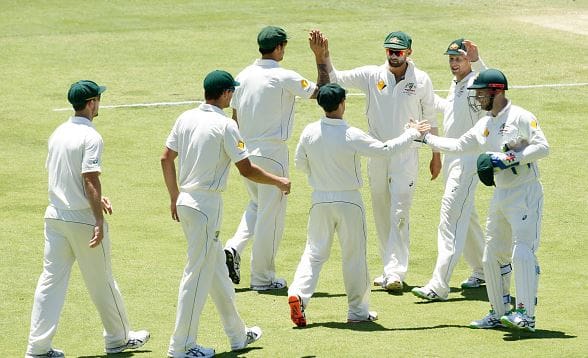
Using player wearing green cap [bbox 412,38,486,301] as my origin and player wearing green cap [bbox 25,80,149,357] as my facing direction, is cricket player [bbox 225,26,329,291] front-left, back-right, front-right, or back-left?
front-right

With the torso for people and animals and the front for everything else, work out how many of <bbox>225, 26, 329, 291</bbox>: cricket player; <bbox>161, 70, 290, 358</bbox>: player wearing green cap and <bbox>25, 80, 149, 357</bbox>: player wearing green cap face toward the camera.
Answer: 0

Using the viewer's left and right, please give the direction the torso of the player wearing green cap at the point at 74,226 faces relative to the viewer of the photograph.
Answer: facing away from the viewer and to the right of the viewer

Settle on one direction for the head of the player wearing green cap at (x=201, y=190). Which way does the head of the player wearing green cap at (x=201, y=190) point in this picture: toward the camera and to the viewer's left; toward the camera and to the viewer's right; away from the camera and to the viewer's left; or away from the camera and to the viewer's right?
away from the camera and to the viewer's right

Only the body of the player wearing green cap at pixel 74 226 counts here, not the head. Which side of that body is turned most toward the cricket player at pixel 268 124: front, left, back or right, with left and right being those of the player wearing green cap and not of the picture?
front

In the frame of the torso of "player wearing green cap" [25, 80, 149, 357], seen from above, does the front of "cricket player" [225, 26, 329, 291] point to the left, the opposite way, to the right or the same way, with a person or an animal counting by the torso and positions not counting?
the same way

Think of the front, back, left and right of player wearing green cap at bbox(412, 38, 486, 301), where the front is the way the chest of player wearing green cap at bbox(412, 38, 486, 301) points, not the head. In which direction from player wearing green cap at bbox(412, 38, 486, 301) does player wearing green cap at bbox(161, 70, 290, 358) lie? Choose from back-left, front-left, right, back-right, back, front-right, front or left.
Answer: front

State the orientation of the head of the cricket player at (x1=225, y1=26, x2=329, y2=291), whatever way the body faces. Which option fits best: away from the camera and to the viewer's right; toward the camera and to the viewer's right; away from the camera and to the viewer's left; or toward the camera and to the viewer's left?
away from the camera and to the viewer's right

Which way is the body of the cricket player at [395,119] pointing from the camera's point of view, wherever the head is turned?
toward the camera

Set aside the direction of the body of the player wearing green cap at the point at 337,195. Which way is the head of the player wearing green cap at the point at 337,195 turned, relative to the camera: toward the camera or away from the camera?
away from the camera

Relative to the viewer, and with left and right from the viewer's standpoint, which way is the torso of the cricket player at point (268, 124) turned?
facing away from the viewer and to the right of the viewer

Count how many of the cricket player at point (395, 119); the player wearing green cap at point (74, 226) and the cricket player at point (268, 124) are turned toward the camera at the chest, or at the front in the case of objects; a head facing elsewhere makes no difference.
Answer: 1

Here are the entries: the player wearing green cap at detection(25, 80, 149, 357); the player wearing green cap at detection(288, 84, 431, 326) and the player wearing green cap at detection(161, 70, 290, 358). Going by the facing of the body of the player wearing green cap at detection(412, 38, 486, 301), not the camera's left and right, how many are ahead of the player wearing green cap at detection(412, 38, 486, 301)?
3

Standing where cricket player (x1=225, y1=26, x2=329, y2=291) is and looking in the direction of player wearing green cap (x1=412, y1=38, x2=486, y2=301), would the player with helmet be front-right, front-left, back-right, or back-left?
front-right

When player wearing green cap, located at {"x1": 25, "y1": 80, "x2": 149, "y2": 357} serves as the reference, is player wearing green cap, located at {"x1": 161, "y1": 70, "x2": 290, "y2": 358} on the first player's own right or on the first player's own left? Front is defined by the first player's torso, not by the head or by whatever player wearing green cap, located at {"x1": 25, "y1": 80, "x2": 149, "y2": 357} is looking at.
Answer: on the first player's own right

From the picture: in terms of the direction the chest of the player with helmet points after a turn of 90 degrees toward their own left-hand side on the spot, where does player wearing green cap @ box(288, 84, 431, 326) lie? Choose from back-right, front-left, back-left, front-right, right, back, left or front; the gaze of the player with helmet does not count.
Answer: back-right

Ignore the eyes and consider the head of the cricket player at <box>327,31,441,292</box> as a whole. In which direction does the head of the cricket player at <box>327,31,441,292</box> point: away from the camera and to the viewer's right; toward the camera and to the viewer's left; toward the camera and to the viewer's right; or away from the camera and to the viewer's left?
toward the camera and to the viewer's left
